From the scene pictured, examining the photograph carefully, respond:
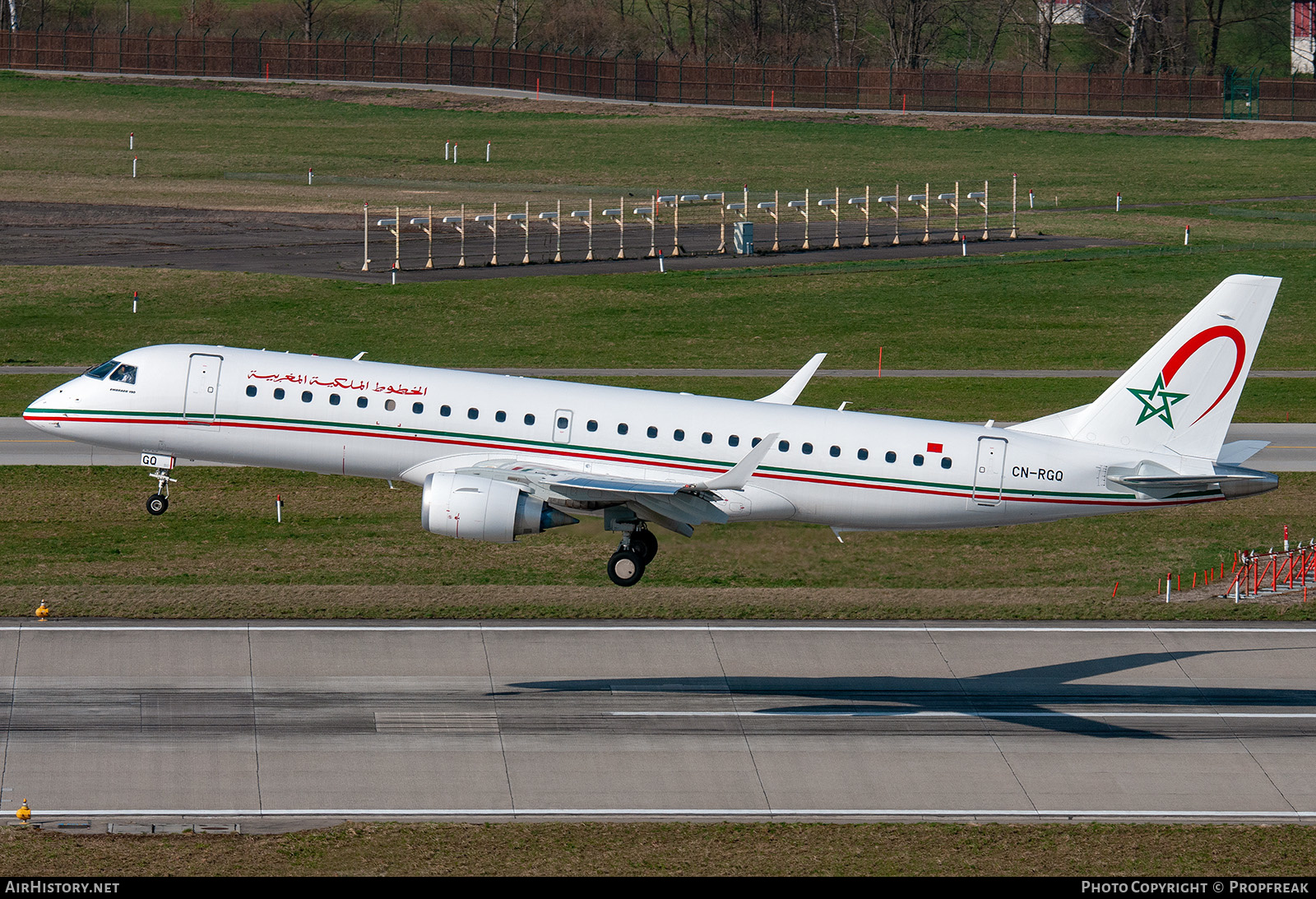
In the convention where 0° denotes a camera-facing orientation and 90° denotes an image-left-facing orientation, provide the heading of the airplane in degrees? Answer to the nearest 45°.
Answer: approximately 90°
